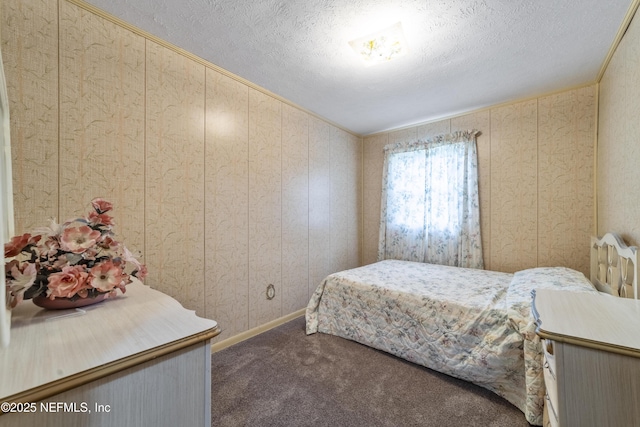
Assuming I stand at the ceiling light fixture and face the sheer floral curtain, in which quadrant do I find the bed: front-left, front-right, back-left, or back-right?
front-right

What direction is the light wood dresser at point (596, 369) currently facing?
to the viewer's left

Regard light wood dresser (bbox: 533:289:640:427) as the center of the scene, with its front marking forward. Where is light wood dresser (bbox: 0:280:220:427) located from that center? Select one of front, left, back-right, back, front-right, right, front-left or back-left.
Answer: front-left

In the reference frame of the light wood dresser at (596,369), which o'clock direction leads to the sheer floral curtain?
The sheer floral curtain is roughly at 2 o'clock from the light wood dresser.

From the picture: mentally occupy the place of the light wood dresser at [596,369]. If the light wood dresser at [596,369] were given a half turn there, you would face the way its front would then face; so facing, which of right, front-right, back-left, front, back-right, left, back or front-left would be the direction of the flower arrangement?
back-right

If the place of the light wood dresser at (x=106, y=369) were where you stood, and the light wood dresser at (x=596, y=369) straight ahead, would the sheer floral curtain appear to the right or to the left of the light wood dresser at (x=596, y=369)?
left

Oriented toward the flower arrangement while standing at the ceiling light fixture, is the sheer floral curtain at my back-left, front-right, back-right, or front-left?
back-right

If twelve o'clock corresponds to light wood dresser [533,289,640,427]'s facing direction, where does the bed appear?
The bed is roughly at 2 o'clock from the light wood dresser.
